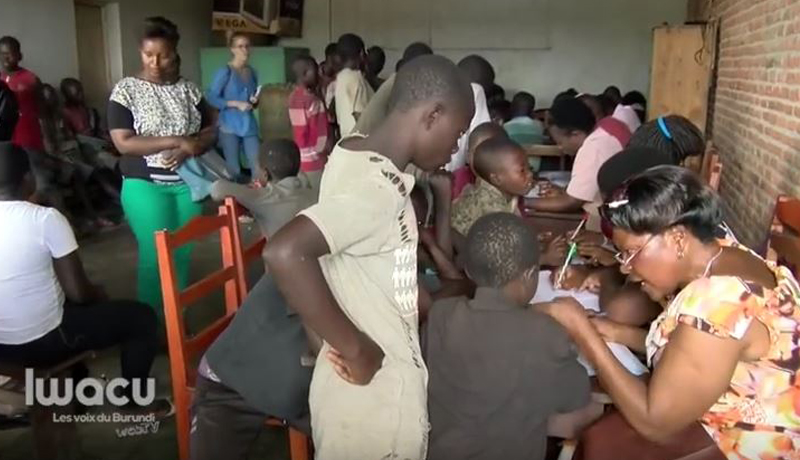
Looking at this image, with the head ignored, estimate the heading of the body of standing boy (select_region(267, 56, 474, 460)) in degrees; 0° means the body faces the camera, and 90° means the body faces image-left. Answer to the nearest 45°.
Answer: approximately 270°

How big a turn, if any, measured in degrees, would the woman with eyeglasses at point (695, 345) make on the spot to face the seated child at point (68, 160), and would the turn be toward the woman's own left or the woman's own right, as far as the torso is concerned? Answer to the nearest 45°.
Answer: approximately 45° to the woman's own right

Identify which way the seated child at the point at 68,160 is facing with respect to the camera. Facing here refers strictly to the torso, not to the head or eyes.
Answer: to the viewer's right

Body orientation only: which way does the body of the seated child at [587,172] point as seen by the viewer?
to the viewer's left

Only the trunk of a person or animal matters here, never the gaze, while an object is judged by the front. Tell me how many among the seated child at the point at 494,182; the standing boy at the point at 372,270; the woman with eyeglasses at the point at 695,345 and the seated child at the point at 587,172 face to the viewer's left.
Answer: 2

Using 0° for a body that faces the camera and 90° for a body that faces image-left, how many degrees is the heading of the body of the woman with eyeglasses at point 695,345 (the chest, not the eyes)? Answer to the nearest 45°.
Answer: approximately 90°

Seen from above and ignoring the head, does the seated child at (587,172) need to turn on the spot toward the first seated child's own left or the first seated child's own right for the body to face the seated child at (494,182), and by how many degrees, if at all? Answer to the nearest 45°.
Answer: approximately 45° to the first seated child's own left

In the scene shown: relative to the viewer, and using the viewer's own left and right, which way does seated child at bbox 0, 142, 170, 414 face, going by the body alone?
facing away from the viewer and to the right of the viewer

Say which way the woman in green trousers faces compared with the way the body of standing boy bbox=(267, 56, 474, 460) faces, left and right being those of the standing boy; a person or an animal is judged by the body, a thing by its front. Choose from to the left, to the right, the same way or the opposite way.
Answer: to the right

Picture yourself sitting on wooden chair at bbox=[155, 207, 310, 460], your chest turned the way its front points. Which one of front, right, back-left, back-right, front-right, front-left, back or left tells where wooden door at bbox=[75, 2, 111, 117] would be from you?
back-left
